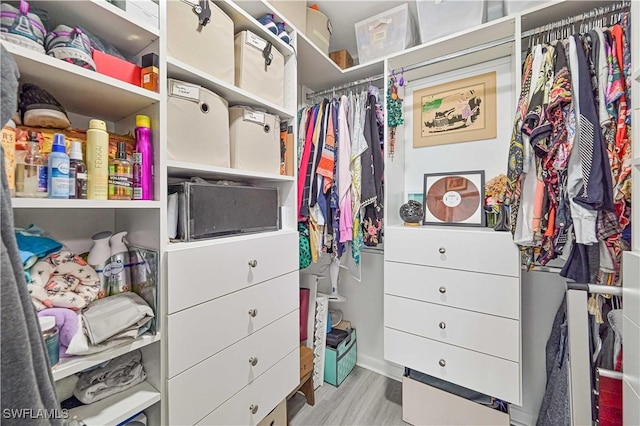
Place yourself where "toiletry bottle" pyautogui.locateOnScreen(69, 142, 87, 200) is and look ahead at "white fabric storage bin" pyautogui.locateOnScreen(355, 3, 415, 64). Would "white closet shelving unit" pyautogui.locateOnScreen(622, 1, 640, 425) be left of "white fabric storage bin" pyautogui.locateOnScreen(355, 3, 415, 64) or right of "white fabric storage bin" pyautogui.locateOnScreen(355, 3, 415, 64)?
right

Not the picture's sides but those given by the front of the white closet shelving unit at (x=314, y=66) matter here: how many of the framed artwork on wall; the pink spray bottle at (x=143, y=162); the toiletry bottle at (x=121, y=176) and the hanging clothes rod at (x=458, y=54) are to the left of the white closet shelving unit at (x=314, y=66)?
2

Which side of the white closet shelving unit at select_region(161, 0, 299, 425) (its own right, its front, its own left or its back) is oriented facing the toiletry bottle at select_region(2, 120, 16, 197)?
right

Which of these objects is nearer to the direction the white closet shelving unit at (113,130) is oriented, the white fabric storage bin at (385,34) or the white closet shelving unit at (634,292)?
the white closet shelving unit

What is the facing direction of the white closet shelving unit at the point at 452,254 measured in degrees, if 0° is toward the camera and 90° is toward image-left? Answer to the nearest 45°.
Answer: approximately 45°
